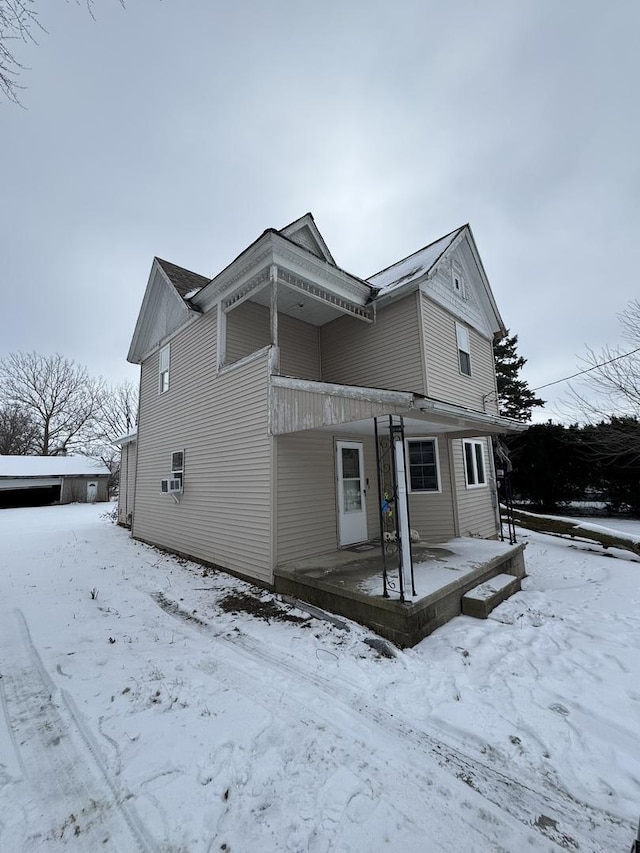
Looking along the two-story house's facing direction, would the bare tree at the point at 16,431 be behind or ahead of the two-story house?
behind

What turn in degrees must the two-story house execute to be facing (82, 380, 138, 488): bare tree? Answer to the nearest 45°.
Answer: approximately 180°

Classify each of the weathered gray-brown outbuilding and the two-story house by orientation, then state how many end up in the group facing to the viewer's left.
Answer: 0

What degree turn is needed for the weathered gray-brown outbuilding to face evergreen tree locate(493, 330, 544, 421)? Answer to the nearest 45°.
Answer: approximately 45° to its left

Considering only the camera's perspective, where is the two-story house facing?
facing the viewer and to the right of the viewer

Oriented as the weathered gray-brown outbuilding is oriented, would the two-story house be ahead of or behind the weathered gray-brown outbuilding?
ahead

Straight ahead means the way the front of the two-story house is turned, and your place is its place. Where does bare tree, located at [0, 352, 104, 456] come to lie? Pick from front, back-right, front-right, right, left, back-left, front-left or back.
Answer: back

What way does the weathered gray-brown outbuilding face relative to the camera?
toward the camera

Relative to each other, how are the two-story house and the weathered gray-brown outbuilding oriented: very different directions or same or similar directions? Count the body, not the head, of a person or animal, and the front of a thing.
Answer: same or similar directions
